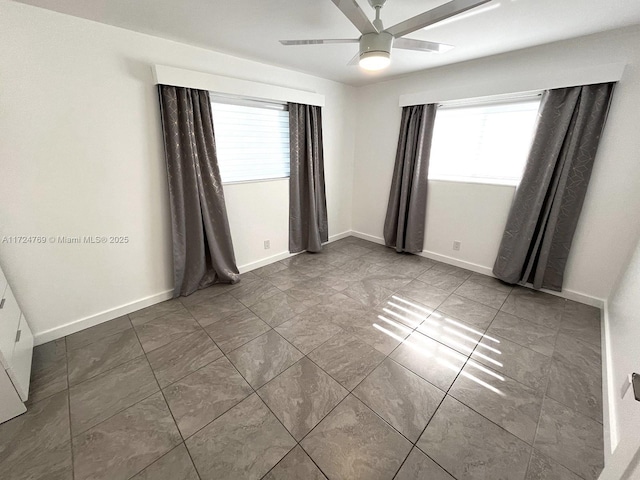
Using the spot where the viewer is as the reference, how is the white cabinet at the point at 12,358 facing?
facing to the right of the viewer
